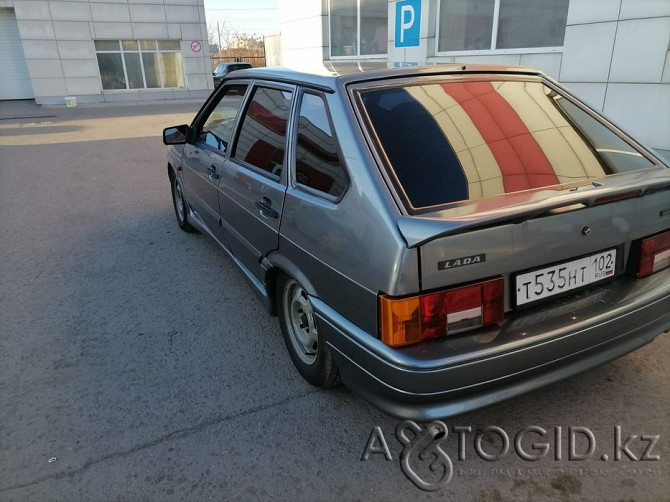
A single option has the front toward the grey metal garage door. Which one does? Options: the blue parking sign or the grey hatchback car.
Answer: the grey hatchback car

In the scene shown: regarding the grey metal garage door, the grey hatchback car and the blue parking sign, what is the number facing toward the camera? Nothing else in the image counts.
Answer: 2

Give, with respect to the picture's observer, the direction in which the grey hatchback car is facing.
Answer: facing away from the viewer and to the left of the viewer

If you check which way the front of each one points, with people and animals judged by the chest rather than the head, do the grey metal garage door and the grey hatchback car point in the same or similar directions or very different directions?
very different directions

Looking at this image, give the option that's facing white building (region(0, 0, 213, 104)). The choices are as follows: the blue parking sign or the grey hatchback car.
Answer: the grey hatchback car

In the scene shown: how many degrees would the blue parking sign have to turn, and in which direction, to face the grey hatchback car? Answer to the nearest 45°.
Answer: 0° — it already faces it

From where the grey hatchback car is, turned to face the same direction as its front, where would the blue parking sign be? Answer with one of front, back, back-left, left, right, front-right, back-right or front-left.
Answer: front-right

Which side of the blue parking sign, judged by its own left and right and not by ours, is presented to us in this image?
front

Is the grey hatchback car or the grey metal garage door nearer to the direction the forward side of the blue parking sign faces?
the grey hatchback car

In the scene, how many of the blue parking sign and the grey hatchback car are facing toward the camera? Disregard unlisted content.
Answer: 1

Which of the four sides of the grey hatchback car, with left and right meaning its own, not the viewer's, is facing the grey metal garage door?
front

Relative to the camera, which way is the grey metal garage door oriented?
toward the camera

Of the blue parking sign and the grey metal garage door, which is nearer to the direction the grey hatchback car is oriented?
the grey metal garage door
